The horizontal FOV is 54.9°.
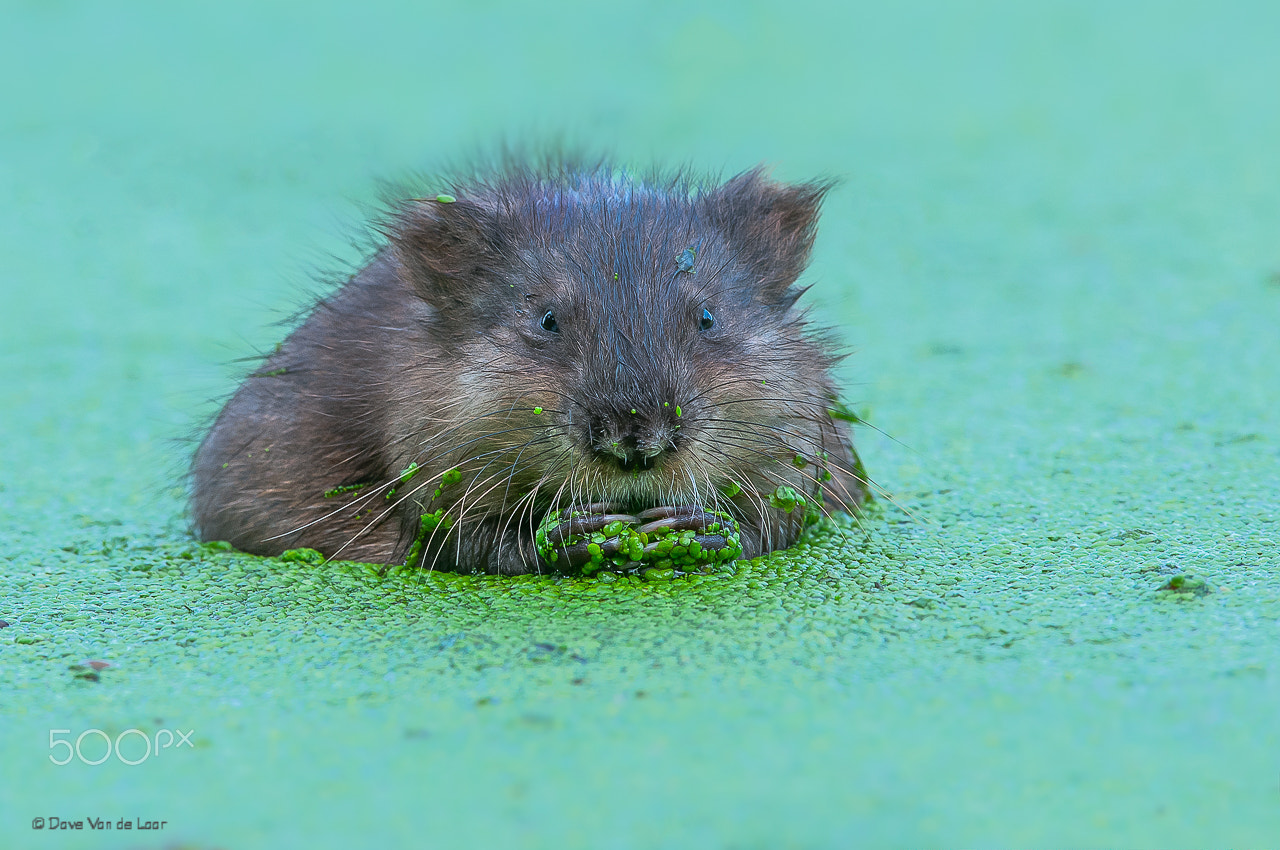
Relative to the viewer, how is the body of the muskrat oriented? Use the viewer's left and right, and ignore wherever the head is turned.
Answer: facing the viewer
